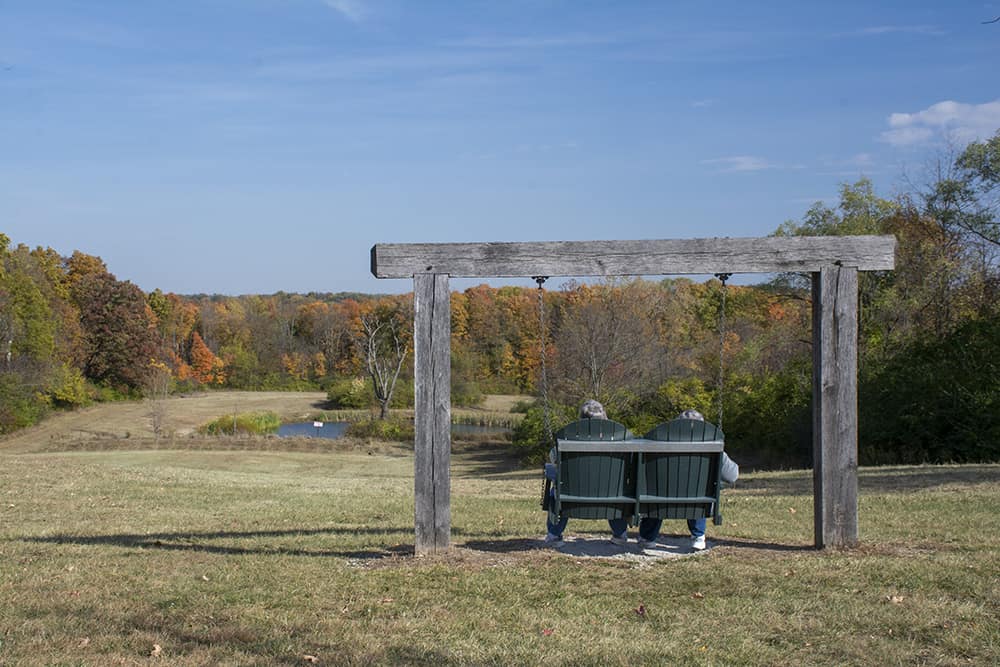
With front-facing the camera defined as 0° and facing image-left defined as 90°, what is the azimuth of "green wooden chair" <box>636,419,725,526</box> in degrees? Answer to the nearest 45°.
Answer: approximately 180°

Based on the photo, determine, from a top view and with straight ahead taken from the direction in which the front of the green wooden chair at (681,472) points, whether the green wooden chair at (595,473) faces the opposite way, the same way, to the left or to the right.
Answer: the same way

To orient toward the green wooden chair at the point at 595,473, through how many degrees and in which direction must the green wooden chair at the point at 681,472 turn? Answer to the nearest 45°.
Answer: approximately 90° to its left

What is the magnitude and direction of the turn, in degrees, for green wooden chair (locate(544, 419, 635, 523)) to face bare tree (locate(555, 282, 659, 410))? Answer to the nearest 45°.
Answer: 0° — it already faces it

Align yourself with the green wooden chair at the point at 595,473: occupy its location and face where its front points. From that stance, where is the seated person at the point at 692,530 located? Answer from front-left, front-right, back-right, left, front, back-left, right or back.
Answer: front-right

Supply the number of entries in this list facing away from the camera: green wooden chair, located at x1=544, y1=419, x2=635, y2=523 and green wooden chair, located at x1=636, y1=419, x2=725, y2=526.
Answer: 2

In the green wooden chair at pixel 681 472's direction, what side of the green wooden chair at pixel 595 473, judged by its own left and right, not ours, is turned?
right

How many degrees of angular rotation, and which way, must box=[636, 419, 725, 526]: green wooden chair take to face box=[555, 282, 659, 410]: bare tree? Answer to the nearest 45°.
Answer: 0° — it already faces it

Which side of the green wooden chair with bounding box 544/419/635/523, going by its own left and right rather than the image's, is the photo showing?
back

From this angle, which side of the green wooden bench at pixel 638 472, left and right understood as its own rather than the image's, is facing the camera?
back
